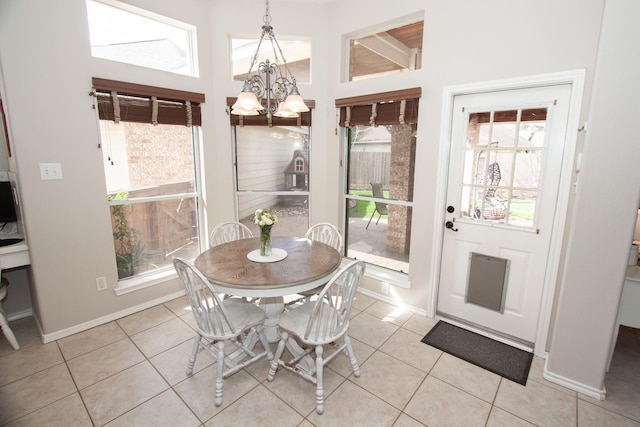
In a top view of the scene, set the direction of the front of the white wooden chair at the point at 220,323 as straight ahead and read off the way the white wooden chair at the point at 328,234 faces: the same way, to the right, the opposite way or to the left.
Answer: the opposite way

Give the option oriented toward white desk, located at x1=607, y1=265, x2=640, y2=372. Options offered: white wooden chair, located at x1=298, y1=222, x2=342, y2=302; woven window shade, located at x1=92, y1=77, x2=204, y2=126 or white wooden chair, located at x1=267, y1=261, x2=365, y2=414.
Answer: the woven window shade

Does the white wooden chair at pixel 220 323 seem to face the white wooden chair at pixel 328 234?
yes

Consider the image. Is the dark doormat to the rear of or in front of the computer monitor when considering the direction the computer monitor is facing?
in front

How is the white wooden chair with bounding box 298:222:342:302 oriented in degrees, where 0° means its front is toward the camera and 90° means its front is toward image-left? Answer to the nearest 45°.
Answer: approximately 45°

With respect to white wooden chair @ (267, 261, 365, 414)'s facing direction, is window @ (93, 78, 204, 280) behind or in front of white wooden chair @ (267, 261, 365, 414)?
in front

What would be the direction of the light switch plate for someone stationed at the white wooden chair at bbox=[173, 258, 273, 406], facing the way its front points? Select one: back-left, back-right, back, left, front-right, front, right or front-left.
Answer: left

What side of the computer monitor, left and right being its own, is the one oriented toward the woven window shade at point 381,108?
left

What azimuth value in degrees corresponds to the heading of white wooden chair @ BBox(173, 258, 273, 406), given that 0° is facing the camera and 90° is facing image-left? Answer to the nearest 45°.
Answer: approximately 225°
